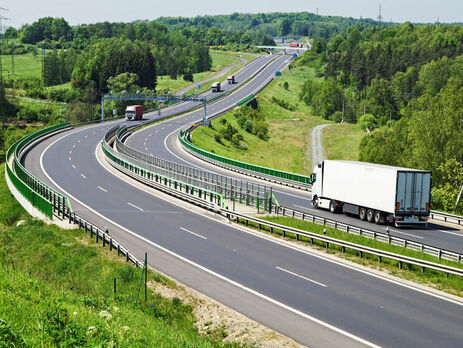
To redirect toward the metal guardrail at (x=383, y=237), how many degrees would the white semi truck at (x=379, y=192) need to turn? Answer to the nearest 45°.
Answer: approximately 135° to its left

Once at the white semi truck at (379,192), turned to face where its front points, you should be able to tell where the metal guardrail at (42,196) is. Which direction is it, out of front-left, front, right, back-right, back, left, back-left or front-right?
front-left

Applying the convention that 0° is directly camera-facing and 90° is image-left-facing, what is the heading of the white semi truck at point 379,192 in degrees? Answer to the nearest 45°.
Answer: approximately 135°
